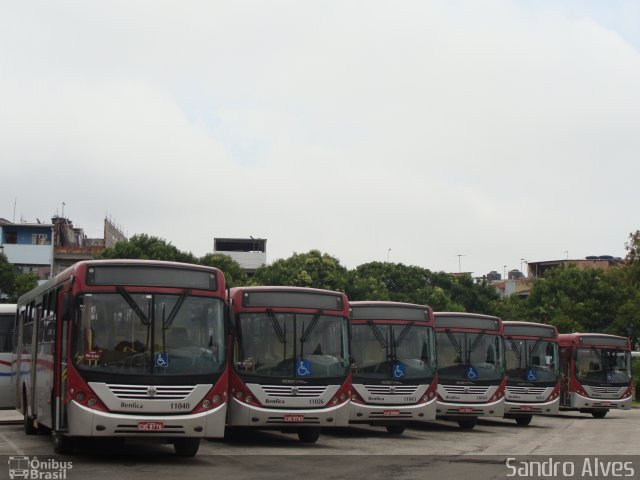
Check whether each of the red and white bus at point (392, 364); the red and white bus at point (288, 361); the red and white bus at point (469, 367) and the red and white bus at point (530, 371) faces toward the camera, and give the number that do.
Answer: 4

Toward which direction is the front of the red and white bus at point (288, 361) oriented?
toward the camera

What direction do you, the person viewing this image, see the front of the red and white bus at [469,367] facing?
facing the viewer

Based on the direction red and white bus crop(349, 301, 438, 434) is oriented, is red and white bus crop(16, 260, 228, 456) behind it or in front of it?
in front

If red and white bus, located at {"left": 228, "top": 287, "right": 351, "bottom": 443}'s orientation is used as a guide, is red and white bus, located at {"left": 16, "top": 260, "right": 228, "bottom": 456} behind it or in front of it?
in front

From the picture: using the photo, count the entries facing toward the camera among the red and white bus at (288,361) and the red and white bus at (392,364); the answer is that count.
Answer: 2

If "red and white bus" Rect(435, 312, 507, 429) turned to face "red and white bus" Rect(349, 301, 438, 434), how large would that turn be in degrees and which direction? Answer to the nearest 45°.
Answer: approximately 45° to its right

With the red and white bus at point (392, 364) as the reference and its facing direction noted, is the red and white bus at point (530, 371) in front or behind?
behind

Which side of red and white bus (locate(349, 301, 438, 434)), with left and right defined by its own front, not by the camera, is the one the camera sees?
front
